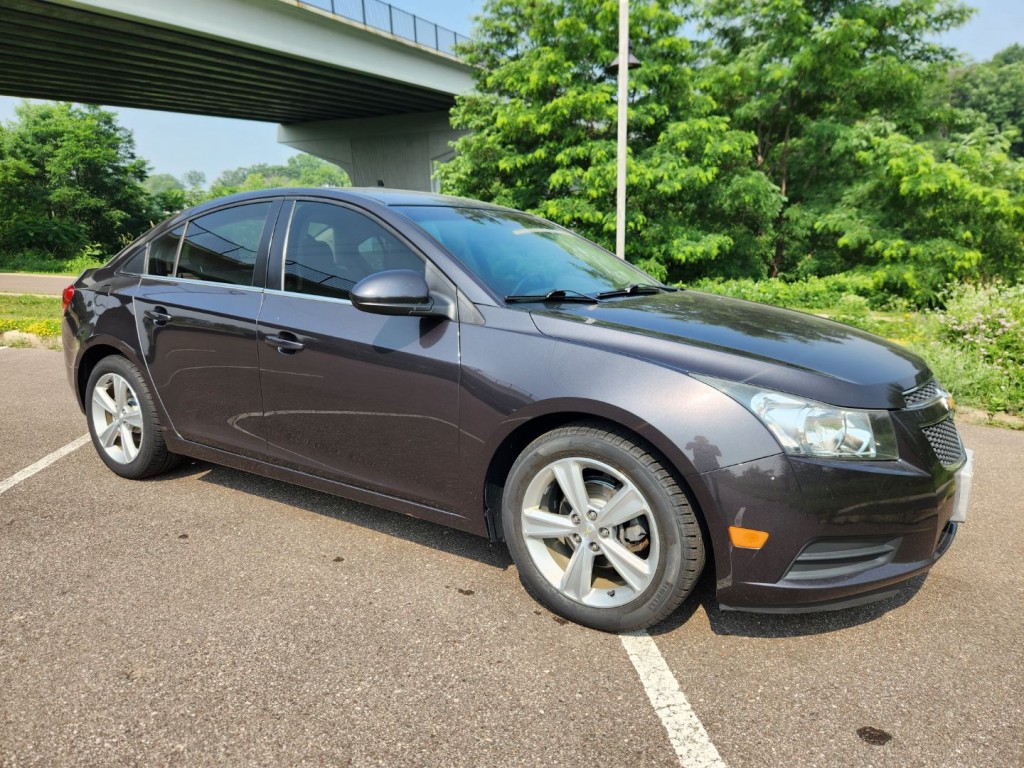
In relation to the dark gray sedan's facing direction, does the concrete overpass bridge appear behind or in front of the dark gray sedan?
behind

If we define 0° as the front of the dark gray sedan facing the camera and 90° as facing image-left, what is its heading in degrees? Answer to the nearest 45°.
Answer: approximately 315°

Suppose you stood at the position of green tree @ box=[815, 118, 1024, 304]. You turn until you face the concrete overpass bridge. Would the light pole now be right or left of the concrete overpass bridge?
left

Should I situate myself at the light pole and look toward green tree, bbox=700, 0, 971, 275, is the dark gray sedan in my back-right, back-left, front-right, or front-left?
back-right

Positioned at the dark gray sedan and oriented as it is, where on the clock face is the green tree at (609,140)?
The green tree is roughly at 8 o'clock from the dark gray sedan.

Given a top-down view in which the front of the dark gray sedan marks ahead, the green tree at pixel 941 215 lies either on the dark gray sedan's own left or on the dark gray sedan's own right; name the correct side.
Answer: on the dark gray sedan's own left

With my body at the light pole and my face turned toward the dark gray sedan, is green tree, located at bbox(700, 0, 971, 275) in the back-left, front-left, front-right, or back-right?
back-left

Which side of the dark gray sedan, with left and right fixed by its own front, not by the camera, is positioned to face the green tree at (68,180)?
back

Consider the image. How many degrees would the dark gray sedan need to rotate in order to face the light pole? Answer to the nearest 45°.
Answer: approximately 135° to its left

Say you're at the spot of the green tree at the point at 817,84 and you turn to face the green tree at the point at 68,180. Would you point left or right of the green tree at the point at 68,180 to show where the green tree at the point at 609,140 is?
left
